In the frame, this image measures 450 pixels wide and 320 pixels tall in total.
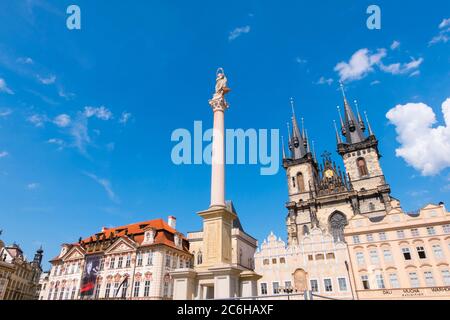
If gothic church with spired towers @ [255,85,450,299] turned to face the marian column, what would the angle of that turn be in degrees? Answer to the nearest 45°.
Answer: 0° — it already faces it

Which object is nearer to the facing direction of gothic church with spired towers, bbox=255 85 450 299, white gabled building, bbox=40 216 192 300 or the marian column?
the marian column
